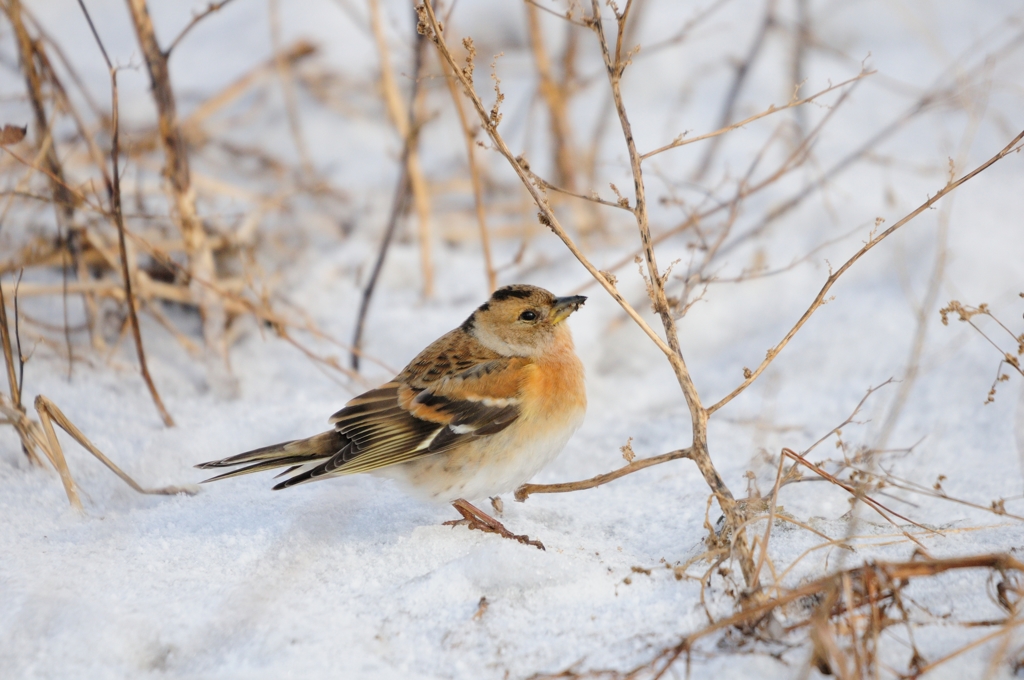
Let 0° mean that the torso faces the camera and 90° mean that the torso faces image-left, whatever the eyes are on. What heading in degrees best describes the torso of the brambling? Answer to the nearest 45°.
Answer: approximately 270°

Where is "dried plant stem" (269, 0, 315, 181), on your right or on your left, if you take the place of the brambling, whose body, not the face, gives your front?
on your left

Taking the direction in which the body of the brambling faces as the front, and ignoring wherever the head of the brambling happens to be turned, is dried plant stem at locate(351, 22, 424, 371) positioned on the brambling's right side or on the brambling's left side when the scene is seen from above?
on the brambling's left side

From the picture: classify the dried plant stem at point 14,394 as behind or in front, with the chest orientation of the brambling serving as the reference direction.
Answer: behind

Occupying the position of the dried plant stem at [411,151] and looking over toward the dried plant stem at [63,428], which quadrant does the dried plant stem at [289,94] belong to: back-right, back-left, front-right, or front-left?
back-right

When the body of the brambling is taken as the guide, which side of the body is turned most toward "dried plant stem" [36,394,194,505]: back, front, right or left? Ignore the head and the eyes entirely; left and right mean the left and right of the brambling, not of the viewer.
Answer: back

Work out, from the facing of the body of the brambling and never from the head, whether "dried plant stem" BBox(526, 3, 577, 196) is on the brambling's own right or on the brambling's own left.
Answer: on the brambling's own left

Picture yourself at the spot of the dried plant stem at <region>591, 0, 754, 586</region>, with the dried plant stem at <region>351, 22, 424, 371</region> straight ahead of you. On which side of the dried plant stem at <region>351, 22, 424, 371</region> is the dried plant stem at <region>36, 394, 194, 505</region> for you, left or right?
left

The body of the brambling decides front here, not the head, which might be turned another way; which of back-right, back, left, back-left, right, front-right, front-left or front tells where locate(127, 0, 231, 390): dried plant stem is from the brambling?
back-left

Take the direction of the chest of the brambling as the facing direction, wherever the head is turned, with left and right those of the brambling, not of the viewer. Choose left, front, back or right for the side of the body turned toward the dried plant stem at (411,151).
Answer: left
